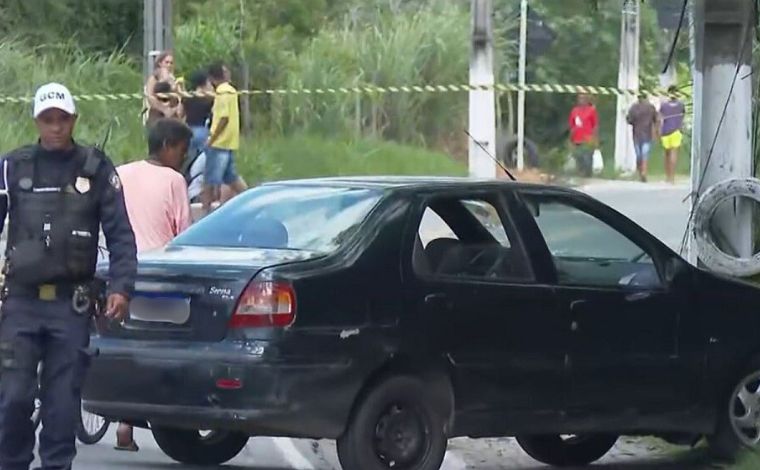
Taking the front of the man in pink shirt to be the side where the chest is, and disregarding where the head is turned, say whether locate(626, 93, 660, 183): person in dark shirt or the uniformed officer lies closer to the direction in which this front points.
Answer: the person in dark shirt

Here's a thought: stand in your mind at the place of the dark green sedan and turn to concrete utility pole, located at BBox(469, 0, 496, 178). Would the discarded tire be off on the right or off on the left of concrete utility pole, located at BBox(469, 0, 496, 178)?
right

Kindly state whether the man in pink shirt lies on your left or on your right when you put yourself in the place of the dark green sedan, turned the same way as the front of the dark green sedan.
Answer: on your left

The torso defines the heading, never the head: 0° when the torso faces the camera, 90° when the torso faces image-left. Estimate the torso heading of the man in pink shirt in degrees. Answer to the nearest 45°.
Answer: approximately 225°
